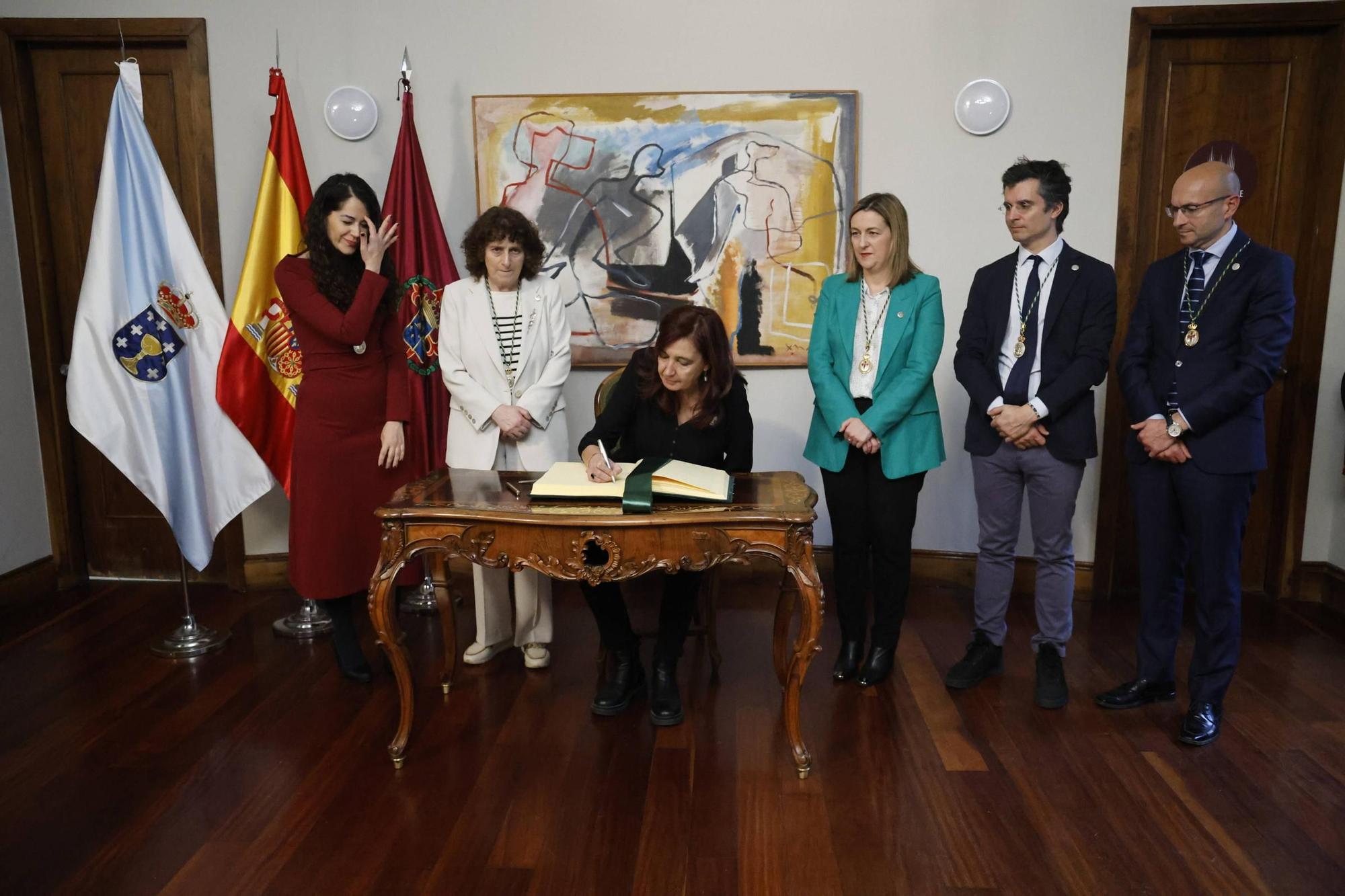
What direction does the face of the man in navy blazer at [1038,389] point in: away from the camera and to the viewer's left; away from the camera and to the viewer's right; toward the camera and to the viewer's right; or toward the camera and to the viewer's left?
toward the camera and to the viewer's left

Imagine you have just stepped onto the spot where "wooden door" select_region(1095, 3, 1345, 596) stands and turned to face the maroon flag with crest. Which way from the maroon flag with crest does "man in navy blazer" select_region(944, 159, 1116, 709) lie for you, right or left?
left

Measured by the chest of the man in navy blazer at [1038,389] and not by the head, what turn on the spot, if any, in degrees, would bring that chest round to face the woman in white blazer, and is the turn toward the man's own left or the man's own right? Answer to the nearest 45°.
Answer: approximately 45° to the man's own right

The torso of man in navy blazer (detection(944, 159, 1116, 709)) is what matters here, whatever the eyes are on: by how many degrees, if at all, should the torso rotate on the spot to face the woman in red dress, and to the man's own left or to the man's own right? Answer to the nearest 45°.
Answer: approximately 45° to the man's own right

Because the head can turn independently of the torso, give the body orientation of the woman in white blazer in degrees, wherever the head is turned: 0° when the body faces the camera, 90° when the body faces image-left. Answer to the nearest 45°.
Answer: approximately 0°

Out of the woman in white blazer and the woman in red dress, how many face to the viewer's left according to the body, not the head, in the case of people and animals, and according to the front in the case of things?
0

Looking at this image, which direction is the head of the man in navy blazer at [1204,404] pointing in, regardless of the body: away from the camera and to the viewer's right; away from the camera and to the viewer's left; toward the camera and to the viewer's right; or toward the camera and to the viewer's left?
toward the camera and to the viewer's left

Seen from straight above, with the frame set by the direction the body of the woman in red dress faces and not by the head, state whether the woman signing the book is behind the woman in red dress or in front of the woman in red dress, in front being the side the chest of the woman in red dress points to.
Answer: in front

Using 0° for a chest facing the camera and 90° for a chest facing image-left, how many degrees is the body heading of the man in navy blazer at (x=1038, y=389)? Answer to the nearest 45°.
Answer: approximately 45°

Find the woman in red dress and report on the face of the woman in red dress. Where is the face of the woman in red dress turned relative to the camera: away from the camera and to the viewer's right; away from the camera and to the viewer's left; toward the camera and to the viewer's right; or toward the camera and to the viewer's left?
toward the camera and to the viewer's right

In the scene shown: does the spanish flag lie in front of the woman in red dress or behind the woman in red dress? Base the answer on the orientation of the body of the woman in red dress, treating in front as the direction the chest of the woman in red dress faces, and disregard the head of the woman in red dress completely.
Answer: behind

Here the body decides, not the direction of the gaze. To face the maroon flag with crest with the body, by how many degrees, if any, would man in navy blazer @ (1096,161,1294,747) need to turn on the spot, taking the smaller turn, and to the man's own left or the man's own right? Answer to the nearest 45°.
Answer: approximately 45° to the man's own right
